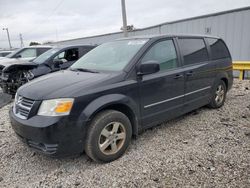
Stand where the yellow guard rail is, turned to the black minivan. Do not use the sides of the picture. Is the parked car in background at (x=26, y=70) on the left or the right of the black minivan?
right

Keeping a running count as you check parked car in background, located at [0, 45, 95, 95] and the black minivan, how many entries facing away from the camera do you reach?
0

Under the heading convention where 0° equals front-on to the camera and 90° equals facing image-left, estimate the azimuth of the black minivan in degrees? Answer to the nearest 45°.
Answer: approximately 45°

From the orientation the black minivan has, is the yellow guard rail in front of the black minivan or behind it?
behind

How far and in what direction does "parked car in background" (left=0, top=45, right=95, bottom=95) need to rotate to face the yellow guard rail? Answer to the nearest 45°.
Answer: approximately 135° to its left

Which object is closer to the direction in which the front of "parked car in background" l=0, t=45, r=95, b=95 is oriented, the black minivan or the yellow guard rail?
the black minivan

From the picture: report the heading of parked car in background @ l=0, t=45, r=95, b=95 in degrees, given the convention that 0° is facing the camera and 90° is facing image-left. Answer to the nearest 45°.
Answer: approximately 45°

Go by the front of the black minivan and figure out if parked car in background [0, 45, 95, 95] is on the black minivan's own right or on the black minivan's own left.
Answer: on the black minivan's own right
